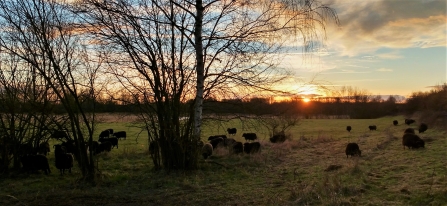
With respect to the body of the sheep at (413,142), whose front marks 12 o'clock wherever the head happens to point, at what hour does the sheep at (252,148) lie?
the sheep at (252,148) is roughly at 5 o'clock from the sheep at (413,142).

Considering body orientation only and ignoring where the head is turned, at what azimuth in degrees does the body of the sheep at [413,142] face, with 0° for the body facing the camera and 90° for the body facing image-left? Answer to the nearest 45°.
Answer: approximately 270°

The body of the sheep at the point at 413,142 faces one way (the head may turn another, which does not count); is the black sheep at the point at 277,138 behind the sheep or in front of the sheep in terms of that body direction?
behind
